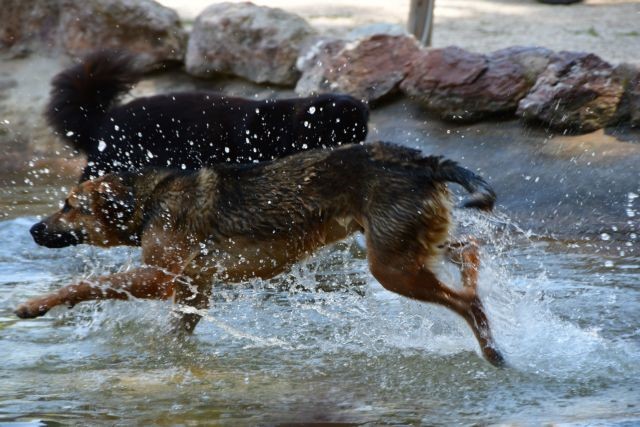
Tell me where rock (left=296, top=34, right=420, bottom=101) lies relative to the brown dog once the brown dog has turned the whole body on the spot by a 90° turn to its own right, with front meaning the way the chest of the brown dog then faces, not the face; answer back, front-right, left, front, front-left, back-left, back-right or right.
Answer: front

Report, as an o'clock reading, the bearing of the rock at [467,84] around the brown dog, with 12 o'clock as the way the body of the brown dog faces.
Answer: The rock is roughly at 4 o'clock from the brown dog.

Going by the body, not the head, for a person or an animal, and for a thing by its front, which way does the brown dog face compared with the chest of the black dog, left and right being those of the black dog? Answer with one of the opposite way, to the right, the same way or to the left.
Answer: the opposite way

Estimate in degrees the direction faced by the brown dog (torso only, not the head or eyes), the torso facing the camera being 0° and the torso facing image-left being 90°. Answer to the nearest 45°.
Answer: approximately 90°

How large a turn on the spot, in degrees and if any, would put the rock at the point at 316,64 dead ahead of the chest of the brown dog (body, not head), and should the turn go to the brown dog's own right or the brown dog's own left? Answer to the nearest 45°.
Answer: approximately 90° to the brown dog's own right

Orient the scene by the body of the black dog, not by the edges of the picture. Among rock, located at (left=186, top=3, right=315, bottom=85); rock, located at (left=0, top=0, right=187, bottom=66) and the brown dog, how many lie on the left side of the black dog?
2

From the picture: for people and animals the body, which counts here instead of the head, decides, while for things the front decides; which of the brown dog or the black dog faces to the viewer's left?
the brown dog

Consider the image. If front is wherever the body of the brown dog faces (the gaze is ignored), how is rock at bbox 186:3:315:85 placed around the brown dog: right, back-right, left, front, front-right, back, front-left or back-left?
right

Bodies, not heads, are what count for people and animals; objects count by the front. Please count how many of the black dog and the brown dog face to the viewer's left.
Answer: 1

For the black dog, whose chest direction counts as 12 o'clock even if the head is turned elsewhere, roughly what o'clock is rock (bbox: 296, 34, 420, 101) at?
The rock is roughly at 10 o'clock from the black dog.

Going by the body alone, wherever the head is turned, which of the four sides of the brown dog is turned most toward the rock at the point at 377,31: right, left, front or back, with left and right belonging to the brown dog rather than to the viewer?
right

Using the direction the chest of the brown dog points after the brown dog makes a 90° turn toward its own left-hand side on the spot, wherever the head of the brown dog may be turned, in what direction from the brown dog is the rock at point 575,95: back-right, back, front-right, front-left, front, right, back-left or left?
back-left

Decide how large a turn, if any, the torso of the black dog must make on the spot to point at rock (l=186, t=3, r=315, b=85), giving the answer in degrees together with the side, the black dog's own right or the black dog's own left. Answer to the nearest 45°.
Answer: approximately 90° to the black dog's own left

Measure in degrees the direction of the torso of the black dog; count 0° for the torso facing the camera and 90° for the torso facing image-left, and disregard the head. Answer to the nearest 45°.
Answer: approximately 270°

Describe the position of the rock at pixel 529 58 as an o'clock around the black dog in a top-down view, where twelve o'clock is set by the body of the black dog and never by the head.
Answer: The rock is roughly at 11 o'clock from the black dog.
